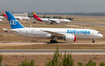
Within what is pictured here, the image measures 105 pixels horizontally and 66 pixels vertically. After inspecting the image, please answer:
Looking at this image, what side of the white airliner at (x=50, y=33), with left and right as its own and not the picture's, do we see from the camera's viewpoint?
right
